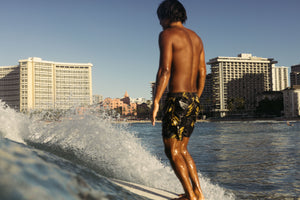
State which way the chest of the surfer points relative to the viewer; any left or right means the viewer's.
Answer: facing away from the viewer and to the left of the viewer

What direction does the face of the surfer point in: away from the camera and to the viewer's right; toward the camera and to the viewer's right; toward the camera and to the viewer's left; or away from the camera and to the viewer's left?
away from the camera and to the viewer's left
